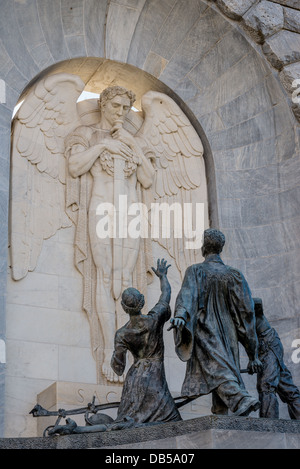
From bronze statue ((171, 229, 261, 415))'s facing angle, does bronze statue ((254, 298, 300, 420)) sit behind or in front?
in front

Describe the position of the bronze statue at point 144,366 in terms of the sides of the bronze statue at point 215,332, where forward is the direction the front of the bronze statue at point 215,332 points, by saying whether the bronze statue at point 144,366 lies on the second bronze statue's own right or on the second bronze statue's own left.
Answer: on the second bronze statue's own left

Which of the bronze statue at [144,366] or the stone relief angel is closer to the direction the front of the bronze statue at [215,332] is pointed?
the stone relief angel

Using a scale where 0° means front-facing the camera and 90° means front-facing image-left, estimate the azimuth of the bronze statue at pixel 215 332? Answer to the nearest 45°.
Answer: approximately 180°
